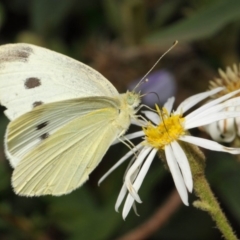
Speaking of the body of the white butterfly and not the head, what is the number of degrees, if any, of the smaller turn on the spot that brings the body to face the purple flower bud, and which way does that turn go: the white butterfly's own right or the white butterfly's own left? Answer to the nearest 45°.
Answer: approximately 45° to the white butterfly's own left

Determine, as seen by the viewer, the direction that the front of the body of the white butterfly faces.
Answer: to the viewer's right
